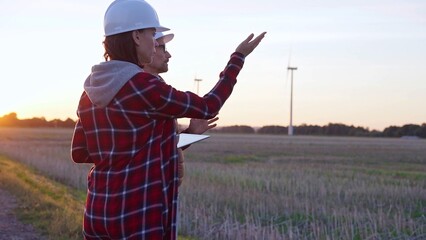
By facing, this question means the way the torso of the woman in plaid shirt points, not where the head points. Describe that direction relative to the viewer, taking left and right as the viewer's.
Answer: facing away from the viewer and to the right of the viewer
